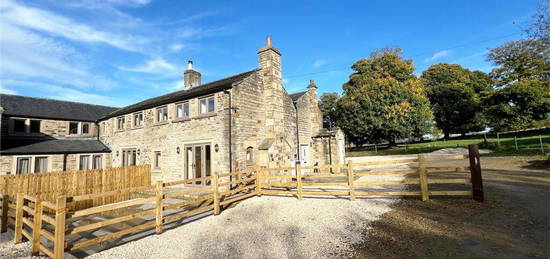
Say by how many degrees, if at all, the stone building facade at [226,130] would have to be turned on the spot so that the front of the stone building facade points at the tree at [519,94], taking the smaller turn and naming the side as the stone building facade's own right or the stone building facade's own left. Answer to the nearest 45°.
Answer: approximately 135° to the stone building facade's own left

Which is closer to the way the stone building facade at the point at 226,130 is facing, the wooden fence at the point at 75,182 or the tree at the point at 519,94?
the wooden fence

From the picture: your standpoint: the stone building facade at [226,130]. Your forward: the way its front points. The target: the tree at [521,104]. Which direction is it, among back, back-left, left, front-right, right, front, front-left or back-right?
back-left

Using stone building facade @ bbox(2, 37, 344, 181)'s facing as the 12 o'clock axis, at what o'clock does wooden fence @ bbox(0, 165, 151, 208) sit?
The wooden fence is roughly at 2 o'clock from the stone building facade.

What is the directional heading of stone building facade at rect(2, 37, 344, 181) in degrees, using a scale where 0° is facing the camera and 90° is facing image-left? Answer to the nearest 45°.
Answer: approximately 45°

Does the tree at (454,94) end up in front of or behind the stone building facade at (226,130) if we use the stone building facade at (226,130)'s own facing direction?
behind

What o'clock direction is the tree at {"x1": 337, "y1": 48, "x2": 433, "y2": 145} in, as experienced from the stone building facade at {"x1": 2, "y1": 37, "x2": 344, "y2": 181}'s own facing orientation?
The tree is roughly at 7 o'clock from the stone building facade.

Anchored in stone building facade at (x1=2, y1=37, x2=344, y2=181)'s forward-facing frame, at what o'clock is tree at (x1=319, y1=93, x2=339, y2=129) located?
The tree is roughly at 6 o'clock from the stone building facade.
